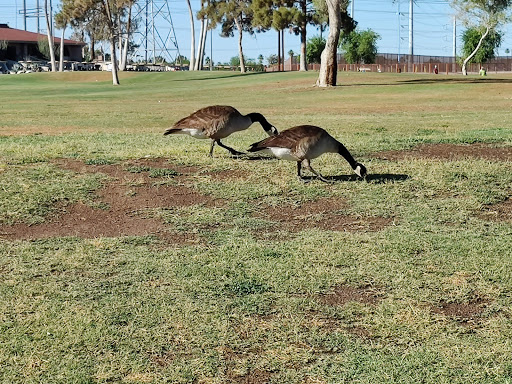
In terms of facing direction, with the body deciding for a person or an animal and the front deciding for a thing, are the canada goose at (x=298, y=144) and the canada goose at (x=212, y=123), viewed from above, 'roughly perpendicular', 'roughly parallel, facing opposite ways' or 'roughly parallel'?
roughly parallel

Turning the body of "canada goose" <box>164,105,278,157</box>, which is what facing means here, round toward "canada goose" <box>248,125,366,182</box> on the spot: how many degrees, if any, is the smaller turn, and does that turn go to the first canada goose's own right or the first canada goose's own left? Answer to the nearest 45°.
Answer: approximately 45° to the first canada goose's own right

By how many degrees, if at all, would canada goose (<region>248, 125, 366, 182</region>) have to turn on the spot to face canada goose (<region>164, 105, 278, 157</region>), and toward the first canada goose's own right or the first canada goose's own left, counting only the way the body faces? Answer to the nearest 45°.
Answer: approximately 135° to the first canada goose's own left

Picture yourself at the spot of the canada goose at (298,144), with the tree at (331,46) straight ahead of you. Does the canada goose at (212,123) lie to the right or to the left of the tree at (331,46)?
left

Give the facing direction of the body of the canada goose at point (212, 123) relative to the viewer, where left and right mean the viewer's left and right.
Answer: facing to the right of the viewer

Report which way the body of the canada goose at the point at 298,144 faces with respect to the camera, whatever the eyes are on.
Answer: to the viewer's right

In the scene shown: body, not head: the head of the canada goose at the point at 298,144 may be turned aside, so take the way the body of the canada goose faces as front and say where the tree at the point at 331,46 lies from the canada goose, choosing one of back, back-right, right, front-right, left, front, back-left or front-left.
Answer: left

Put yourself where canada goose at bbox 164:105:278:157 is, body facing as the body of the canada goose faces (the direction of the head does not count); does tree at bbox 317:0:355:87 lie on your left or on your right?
on your left

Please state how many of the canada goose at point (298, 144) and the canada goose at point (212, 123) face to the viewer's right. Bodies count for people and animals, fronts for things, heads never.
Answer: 2
